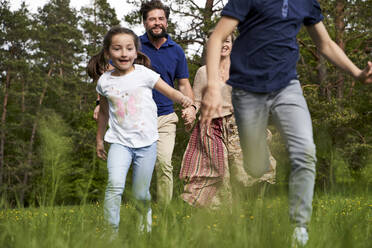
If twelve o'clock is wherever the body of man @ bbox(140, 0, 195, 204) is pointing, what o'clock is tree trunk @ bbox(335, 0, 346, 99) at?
The tree trunk is roughly at 7 o'clock from the man.

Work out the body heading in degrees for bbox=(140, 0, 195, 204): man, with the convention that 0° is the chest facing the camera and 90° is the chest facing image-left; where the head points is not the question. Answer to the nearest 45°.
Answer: approximately 0°

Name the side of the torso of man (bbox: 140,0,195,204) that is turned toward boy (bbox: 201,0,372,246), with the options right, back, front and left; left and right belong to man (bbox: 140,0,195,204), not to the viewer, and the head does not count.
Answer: front

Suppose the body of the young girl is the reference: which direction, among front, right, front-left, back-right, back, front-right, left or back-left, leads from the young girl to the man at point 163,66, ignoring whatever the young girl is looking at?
back

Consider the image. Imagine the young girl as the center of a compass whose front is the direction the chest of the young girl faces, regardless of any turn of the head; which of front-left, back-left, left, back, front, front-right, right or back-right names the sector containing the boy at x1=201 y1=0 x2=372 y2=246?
front-left

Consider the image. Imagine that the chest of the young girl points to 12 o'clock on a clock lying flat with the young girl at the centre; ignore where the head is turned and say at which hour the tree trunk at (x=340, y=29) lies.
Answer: The tree trunk is roughly at 7 o'clock from the young girl.

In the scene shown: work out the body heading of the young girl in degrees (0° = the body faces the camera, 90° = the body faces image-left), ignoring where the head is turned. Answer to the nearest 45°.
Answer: approximately 0°

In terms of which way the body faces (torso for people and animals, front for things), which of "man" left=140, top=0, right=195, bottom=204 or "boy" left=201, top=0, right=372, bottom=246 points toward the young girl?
"man" left=140, top=0, right=195, bottom=204

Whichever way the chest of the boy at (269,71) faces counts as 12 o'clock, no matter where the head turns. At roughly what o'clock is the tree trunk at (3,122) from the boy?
The tree trunk is roughly at 5 o'clock from the boy.

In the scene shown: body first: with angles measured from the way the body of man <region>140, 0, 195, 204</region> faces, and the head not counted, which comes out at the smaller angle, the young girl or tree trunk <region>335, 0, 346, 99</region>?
the young girl
